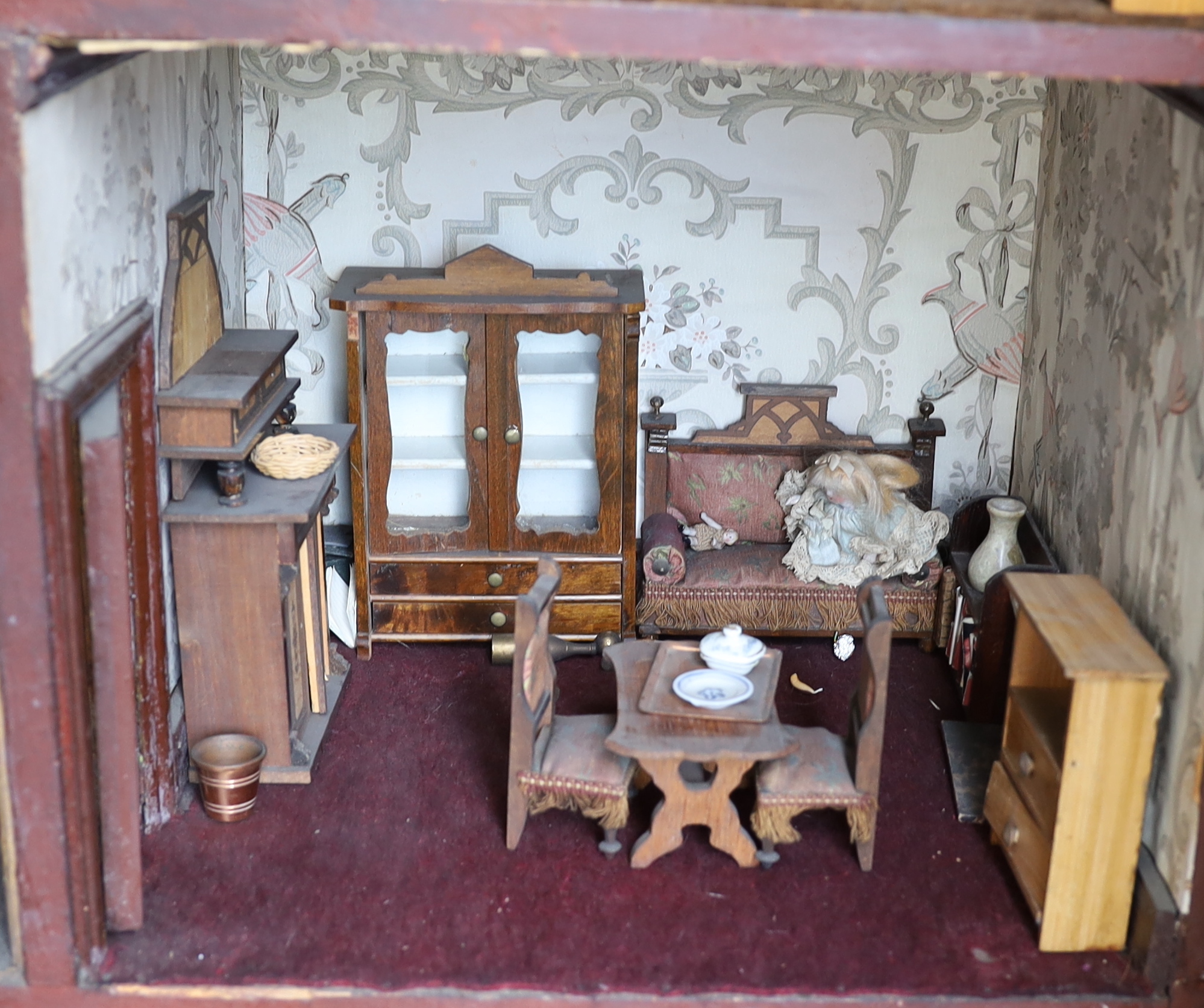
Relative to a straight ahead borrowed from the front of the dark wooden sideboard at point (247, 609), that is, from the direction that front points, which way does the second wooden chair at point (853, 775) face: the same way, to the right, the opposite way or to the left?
the opposite way

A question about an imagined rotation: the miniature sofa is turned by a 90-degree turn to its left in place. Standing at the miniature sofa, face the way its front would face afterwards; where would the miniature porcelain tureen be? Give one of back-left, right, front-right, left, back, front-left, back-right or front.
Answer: right

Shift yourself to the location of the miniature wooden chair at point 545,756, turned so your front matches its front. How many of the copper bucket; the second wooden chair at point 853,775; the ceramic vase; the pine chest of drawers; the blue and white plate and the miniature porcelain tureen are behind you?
1

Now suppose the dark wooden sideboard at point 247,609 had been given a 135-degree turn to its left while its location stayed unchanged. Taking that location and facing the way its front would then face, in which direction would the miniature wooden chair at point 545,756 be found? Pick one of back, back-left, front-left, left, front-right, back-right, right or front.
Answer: back

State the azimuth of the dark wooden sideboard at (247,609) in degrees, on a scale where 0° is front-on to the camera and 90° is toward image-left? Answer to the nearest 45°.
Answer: approximately 270°

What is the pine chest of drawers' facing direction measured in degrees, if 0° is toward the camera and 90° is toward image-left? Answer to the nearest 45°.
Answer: approximately 90°

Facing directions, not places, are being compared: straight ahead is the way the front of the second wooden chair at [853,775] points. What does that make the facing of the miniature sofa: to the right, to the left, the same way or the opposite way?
to the left

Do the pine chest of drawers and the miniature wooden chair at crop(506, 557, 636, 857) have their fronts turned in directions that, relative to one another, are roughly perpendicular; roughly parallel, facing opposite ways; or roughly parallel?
roughly parallel, facing opposite ways

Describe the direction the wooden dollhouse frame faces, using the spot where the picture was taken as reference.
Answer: facing the viewer

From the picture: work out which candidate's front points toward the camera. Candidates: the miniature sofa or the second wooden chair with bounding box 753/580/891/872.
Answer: the miniature sofa

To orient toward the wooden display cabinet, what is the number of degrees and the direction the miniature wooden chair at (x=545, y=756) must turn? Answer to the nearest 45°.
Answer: approximately 90° to its left

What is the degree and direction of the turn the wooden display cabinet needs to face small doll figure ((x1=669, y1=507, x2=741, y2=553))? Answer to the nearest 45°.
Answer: approximately 90° to its left

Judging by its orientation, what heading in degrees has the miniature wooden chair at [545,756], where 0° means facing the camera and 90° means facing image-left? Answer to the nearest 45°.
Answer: approximately 270°

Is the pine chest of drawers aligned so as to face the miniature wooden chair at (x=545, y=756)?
yes

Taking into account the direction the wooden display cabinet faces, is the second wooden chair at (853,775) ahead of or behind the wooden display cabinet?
ahead

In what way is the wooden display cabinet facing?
toward the camera

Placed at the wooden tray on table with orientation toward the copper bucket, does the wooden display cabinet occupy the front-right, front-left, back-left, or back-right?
front-right

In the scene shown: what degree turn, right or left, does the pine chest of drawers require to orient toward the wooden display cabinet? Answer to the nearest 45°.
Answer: approximately 45° to its right
